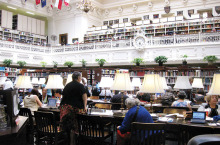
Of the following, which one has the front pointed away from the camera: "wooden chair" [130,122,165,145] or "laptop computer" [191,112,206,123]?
the wooden chair

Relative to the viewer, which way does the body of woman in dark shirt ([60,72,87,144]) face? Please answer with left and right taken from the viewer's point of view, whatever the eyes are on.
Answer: facing away from the viewer and to the right of the viewer

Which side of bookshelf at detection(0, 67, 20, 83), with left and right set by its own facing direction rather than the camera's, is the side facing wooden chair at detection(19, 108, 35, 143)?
front

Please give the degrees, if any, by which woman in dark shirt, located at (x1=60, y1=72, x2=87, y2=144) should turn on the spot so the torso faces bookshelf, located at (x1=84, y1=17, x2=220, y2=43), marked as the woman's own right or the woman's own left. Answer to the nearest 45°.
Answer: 0° — they already face it

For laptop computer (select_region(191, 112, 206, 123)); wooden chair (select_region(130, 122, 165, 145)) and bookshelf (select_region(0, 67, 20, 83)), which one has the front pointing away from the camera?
the wooden chair

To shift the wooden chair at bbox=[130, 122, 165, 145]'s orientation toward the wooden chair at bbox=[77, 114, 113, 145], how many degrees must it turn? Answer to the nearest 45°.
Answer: approximately 45° to its left

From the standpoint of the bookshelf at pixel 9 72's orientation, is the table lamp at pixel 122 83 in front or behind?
in front

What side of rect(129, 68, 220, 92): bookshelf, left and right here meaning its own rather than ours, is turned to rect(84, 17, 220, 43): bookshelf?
back

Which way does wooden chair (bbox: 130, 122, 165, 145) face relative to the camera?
away from the camera

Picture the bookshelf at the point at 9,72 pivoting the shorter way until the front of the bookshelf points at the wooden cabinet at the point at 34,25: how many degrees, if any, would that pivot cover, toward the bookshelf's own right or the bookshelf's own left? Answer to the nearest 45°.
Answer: approximately 180°

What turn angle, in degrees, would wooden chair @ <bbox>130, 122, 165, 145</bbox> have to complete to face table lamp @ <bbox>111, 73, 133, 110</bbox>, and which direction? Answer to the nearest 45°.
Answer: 0° — it already faces it

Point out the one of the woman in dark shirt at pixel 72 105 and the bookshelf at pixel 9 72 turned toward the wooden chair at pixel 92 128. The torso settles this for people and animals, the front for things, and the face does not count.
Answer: the bookshelf

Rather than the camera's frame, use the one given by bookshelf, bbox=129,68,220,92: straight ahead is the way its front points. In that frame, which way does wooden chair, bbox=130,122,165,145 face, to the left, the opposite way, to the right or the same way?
the opposite way
